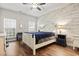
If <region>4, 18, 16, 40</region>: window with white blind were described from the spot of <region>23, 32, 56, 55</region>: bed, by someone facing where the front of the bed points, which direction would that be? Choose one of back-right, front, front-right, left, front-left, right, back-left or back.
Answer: front-right

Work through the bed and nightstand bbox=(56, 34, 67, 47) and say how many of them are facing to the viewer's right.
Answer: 0

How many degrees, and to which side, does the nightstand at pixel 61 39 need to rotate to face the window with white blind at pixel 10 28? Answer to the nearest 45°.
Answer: approximately 45° to its right

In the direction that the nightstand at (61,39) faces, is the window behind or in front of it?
in front
